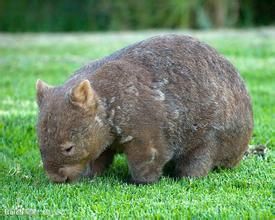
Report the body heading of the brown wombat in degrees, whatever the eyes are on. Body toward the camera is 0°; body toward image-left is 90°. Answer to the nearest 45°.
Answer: approximately 45°
